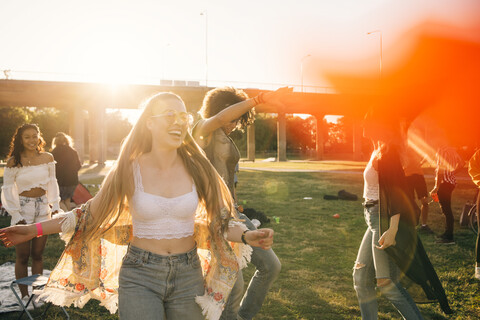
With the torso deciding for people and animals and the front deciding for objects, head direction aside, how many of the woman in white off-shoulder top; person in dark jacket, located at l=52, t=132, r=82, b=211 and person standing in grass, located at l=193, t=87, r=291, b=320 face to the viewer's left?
0

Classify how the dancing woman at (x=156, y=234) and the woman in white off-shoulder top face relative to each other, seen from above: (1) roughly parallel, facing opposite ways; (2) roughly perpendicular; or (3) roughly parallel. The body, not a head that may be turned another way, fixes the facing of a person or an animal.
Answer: roughly parallel

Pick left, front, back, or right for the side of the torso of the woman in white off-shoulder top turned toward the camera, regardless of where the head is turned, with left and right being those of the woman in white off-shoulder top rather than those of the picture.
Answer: front

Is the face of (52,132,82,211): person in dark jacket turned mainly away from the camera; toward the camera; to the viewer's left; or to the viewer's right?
away from the camera

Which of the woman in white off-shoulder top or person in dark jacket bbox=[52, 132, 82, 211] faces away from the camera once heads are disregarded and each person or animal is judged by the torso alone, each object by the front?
the person in dark jacket

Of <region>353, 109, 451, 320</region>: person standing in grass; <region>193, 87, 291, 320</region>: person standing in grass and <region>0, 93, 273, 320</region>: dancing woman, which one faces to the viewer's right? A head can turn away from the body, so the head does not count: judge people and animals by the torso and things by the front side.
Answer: <region>193, 87, 291, 320</region>: person standing in grass

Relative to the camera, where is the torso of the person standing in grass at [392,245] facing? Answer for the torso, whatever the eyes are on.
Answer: to the viewer's left

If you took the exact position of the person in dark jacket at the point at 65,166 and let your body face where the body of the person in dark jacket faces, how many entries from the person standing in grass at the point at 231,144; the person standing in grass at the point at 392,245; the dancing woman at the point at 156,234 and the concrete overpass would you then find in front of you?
1

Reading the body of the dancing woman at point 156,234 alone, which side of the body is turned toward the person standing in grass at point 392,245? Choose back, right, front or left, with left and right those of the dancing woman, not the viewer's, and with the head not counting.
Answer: left

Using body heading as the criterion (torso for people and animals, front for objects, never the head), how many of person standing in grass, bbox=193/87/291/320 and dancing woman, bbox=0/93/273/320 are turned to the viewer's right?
1

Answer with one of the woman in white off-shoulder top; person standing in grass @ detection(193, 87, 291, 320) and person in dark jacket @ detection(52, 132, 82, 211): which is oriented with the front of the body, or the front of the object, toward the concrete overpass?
the person in dark jacket

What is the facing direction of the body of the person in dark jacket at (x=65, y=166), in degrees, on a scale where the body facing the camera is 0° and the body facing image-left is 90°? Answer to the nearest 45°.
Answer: approximately 180°

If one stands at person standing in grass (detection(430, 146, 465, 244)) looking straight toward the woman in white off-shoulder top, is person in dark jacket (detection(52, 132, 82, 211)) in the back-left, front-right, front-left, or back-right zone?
front-right

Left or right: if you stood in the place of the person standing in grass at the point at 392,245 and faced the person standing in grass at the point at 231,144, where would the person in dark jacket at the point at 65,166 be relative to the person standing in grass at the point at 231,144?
right

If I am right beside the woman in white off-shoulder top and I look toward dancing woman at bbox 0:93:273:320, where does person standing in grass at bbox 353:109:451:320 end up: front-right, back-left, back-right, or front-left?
front-left

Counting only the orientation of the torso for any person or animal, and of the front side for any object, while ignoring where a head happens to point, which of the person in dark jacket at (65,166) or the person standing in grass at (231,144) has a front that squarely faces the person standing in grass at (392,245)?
the person standing in grass at (231,144)

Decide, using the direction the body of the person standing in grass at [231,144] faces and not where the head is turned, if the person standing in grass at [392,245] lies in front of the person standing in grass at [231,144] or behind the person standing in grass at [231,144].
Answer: in front

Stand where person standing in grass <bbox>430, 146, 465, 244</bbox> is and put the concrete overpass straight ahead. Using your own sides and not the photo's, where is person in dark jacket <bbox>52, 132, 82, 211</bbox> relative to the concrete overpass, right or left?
left

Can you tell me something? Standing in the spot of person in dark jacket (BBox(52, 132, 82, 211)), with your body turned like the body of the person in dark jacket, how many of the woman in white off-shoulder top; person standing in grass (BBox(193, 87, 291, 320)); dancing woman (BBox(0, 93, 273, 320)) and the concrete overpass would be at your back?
3

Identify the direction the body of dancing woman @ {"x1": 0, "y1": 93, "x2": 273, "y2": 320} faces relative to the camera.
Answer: toward the camera
